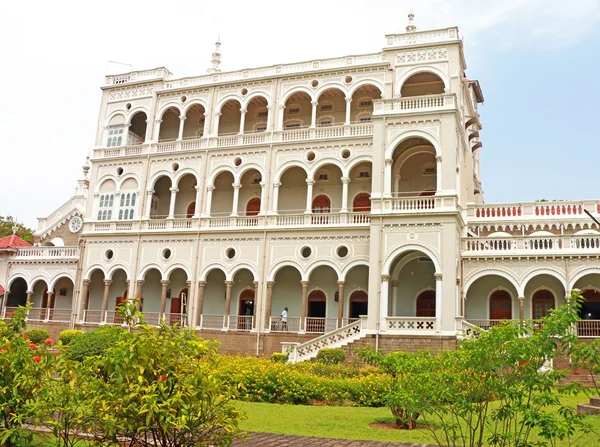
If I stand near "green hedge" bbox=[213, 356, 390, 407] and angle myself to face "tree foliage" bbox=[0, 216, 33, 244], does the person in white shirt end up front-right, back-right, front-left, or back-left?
front-right

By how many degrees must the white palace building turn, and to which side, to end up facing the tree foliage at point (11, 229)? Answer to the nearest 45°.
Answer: approximately 90° to its right

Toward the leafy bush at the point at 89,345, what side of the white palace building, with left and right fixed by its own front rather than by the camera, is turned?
front

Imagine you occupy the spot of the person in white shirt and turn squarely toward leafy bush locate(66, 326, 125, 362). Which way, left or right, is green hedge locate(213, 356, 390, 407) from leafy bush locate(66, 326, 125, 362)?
left

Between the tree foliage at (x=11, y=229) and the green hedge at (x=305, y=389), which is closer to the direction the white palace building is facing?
the green hedge

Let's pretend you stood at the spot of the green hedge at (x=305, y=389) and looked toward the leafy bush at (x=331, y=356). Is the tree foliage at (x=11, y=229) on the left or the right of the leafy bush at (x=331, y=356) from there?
left

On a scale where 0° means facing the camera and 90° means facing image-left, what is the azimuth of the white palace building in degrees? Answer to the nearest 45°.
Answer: approximately 45°
